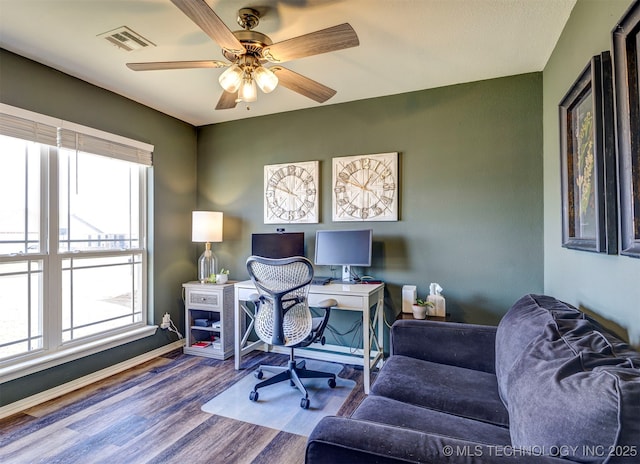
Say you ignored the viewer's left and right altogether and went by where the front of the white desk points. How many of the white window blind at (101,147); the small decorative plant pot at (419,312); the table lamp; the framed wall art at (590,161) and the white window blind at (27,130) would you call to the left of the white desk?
2

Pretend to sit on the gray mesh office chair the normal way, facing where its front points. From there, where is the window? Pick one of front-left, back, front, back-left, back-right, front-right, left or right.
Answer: back-left

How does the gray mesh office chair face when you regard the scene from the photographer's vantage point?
facing away from the viewer and to the right of the viewer

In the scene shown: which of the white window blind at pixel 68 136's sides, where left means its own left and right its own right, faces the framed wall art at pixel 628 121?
front

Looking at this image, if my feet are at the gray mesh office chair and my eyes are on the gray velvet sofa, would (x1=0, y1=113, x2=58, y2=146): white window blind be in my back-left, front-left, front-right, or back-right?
back-right

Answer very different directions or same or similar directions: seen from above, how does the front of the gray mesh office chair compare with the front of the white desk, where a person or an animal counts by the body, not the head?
very different directions

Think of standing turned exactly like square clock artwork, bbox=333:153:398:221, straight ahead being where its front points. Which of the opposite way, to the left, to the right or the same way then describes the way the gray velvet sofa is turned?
to the right

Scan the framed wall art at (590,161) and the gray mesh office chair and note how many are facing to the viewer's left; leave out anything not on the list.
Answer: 1

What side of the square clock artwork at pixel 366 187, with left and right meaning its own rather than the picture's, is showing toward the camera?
front

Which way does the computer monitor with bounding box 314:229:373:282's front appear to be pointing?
toward the camera

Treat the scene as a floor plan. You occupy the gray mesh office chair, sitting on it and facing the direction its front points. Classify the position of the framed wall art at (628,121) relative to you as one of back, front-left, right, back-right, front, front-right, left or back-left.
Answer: right

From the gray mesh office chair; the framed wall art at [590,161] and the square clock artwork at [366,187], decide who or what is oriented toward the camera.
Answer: the square clock artwork

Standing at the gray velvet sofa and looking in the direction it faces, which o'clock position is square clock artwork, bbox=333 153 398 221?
The square clock artwork is roughly at 2 o'clock from the gray velvet sofa.

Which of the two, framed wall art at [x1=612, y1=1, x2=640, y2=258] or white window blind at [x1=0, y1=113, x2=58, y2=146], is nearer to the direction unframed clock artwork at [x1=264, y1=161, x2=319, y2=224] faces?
the white window blind

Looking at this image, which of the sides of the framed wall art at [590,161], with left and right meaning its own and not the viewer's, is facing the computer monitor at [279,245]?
front

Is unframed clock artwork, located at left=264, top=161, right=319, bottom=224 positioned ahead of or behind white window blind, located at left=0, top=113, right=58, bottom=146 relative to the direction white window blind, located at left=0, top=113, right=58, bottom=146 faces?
ahead

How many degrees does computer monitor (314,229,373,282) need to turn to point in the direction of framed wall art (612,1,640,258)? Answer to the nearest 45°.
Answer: approximately 45° to its left

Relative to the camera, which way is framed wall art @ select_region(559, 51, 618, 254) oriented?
to the viewer's left
